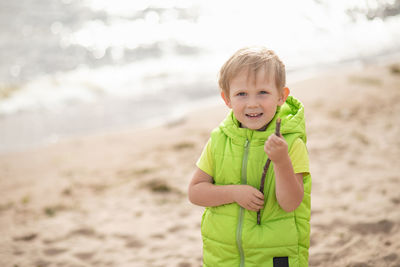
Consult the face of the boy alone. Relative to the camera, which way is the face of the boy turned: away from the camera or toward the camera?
toward the camera

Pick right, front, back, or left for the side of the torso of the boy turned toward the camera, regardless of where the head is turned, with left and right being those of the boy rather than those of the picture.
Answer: front
